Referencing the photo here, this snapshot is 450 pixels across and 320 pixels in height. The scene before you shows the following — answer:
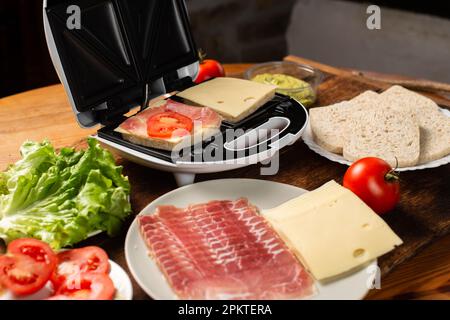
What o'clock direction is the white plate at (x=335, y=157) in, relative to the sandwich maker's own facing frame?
The white plate is roughly at 11 o'clock from the sandwich maker.

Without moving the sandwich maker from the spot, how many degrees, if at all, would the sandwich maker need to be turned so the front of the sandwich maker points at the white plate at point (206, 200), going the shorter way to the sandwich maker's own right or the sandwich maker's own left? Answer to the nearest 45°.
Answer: approximately 45° to the sandwich maker's own right

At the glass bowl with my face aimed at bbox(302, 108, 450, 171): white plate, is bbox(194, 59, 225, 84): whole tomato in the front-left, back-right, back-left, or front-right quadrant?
back-right

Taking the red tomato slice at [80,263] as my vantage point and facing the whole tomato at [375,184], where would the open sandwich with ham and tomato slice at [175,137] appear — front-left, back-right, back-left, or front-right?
front-left

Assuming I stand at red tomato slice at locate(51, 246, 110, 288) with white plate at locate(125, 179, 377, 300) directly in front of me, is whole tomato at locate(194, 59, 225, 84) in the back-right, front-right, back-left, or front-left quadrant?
front-left

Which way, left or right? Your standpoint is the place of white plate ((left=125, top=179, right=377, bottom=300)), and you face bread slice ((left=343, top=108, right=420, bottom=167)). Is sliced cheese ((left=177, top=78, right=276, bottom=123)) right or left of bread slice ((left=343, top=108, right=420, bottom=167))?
left

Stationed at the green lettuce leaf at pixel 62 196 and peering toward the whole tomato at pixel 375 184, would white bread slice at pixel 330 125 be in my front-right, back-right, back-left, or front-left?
front-left

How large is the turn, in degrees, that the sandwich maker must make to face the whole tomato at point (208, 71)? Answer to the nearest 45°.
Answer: approximately 90° to its left

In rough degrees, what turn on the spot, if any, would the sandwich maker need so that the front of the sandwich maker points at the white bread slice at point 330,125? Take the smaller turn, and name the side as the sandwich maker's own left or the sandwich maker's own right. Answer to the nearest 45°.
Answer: approximately 45° to the sandwich maker's own left

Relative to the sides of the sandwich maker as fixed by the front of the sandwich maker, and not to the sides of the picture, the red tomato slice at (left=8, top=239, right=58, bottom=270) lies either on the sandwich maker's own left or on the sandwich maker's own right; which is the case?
on the sandwich maker's own right

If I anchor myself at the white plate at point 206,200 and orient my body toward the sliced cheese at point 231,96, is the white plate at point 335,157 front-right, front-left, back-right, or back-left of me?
front-right

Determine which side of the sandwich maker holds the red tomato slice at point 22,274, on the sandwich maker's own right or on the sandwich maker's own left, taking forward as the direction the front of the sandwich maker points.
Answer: on the sandwich maker's own right

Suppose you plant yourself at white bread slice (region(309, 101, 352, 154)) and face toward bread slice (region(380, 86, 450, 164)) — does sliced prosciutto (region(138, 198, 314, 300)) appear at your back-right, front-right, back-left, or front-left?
back-right

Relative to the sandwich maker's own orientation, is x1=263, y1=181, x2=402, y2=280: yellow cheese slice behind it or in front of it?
in front

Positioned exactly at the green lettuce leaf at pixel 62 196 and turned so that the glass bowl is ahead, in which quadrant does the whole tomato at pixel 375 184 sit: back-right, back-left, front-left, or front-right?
front-right

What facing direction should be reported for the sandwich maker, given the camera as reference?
facing the viewer and to the right of the viewer

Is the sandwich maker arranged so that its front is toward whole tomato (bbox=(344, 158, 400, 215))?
yes

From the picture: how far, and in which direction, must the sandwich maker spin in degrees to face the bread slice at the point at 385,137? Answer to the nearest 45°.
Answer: approximately 45° to its left

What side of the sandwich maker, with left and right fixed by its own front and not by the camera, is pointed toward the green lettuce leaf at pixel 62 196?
right

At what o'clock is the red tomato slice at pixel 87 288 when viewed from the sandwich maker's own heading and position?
The red tomato slice is roughly at 2 o'clock from the sandwich maker.
